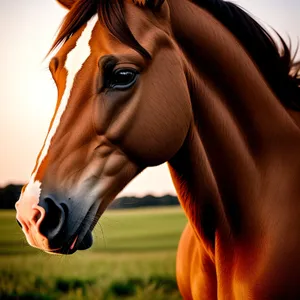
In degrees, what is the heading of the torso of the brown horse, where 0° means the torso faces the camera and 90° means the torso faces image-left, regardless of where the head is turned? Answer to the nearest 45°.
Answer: approximately 45°
